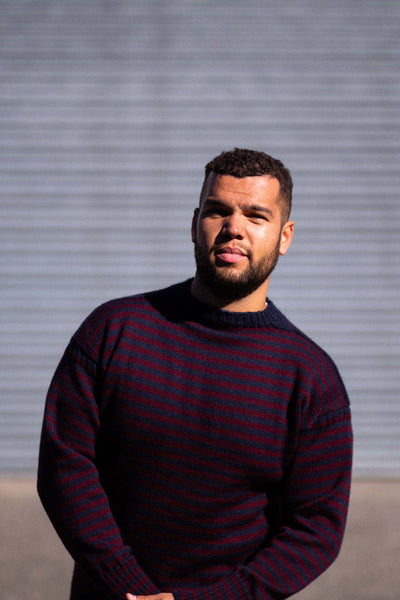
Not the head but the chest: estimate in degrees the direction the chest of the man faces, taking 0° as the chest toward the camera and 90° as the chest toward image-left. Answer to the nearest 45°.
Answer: approximately 0°
